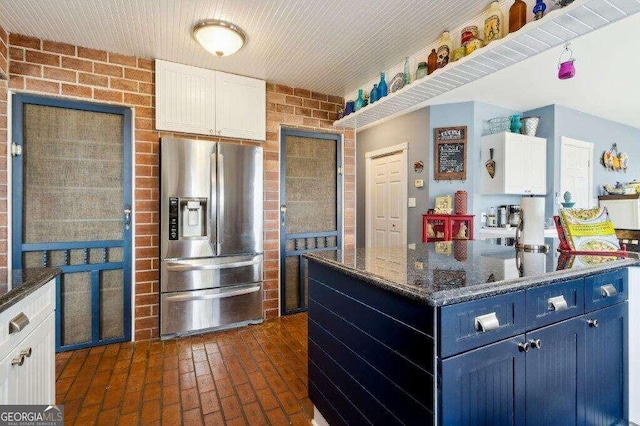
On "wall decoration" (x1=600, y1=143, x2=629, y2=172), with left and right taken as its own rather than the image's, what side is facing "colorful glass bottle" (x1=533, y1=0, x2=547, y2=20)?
front

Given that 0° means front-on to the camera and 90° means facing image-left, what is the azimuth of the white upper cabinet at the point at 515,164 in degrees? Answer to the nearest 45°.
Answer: approximately 315°

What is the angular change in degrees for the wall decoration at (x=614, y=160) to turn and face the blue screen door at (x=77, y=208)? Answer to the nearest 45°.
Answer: approximately 45° to its right

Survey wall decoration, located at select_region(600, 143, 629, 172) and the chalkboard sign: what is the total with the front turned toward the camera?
2

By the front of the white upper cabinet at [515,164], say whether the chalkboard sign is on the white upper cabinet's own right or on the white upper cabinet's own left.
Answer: on the white upper cabinet's own right

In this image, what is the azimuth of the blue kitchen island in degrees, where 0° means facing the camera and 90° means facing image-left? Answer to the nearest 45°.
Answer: approximately 315°

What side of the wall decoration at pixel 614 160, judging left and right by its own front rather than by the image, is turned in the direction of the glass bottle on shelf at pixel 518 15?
front

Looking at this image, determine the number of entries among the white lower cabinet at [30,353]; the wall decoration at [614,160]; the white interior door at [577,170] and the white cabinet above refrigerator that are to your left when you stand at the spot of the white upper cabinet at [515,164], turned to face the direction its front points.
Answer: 2

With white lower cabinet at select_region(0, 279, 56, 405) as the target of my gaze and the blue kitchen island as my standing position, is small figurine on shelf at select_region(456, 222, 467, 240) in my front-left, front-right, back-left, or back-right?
back-right

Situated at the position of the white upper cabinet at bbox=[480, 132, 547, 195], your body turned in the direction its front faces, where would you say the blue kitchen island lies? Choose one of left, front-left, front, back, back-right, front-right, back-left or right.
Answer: front-right

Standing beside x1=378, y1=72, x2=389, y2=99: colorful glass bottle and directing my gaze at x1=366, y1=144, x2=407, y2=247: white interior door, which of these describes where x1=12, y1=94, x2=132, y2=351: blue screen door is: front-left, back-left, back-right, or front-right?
back-left

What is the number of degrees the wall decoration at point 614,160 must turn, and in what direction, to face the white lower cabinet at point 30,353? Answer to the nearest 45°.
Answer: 0° — it already faces it

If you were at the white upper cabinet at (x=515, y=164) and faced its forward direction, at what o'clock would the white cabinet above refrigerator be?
The white cabinet above refrigerator is roughly at 3 o'clock from the white upper cabinet.

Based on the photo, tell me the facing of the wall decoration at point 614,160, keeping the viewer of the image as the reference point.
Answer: facing the viewer

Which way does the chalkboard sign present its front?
toward the camera
